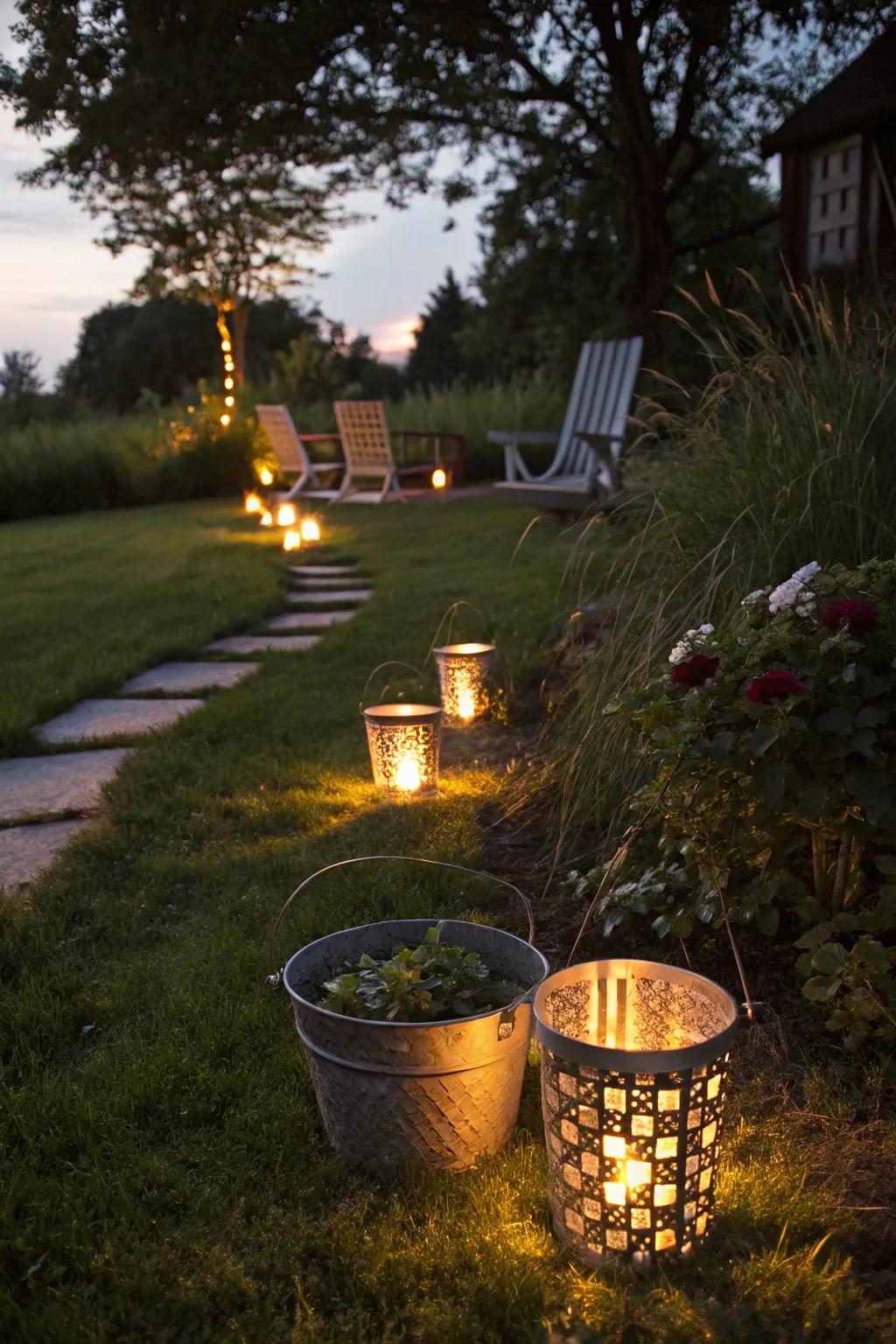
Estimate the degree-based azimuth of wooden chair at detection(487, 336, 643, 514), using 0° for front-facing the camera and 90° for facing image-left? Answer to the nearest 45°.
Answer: approximately 45°

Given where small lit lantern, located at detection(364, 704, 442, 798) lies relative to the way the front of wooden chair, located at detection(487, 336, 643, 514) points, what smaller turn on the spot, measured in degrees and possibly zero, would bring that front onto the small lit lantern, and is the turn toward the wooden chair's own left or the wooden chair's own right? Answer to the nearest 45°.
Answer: approximately 45° to the wooden chair's own left

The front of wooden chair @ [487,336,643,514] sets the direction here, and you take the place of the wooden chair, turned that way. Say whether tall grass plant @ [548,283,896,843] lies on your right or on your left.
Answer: on your left

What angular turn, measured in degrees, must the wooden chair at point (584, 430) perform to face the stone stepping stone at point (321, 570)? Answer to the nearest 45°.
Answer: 0° — it already faces it

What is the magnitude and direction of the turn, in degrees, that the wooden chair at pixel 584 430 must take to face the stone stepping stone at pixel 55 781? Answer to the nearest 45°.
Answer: approximately 45° to its left

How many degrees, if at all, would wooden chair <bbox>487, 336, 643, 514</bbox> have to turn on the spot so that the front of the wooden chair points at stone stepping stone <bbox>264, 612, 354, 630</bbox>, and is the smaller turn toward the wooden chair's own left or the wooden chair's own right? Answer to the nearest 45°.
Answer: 0° — it already faces it

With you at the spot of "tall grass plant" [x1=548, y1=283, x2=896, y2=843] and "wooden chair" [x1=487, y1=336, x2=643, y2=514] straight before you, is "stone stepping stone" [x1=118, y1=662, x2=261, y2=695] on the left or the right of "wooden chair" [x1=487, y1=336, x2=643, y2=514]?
left

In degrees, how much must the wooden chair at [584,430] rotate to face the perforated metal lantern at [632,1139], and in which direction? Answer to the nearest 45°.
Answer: approximately 45° to its left
